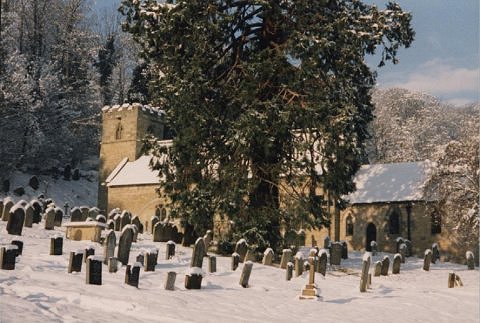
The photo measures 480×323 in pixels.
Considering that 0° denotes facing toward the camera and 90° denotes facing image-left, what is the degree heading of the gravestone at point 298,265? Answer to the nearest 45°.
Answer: approximately 315°

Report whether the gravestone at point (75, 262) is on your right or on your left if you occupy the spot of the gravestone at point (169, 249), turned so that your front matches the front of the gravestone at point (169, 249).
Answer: on your right

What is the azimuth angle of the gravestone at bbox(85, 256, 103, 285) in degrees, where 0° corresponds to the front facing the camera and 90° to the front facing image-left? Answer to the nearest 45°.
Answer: approximately 315°

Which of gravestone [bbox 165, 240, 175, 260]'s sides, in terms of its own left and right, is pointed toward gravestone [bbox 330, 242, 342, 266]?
left

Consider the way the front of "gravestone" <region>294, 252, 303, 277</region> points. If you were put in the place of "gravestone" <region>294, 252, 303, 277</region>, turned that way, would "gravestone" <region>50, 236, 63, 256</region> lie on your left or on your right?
on your right

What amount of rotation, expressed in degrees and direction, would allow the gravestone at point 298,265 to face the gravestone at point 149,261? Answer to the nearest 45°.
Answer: approximately 90° to its right

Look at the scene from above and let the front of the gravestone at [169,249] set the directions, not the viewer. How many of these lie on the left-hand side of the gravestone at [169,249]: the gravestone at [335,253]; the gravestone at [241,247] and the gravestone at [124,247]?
2

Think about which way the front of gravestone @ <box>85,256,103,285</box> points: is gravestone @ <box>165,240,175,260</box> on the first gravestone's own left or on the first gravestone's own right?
on the first gravestone's own left
